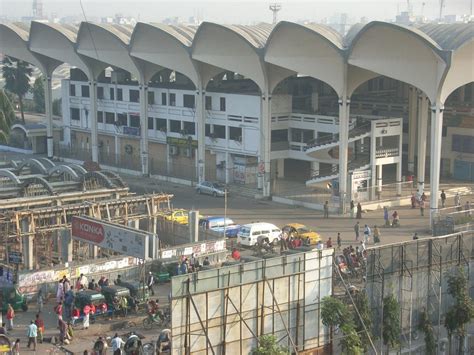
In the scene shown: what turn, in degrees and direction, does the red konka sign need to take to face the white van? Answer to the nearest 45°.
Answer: approximately 90° to its left

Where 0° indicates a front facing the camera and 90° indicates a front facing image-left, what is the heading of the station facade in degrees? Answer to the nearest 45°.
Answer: approximately 45°

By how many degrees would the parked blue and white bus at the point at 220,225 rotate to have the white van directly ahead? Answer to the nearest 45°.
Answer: approximately 45° to its right

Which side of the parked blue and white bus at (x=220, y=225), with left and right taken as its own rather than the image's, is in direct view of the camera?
right
